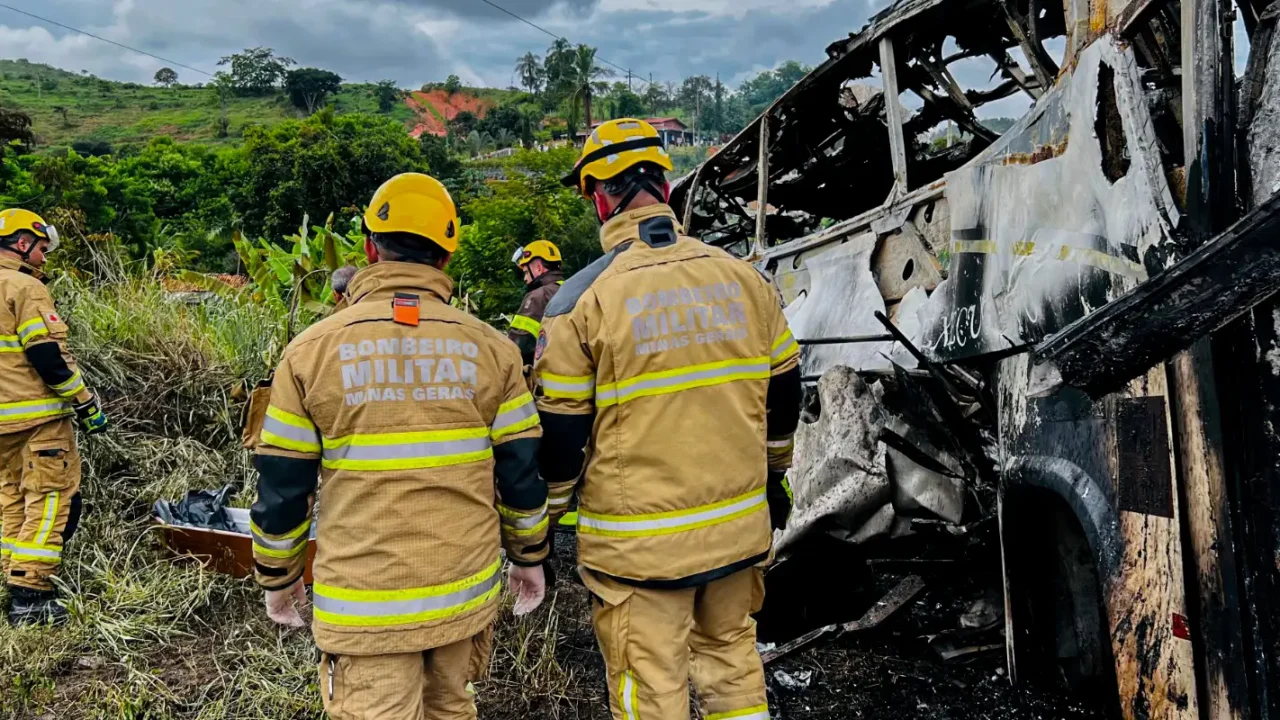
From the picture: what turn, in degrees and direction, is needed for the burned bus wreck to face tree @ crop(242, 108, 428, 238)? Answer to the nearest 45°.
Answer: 0° — it already faces it

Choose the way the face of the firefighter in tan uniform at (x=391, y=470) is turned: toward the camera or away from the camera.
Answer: away from the camera

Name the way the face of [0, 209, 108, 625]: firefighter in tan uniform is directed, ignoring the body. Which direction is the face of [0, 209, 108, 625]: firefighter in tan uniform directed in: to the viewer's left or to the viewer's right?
to the viewer's right

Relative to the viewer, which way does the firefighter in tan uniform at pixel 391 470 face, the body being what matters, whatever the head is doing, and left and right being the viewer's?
facing away from the viewer

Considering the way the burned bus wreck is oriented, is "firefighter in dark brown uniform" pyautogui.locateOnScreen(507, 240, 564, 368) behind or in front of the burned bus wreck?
in front

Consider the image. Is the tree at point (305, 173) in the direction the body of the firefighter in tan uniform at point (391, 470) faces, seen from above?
yes

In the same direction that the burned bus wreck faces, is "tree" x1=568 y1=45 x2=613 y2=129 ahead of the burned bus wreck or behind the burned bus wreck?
ahead

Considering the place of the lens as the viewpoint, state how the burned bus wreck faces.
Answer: facing away from the viewer and to the left of the viewer
